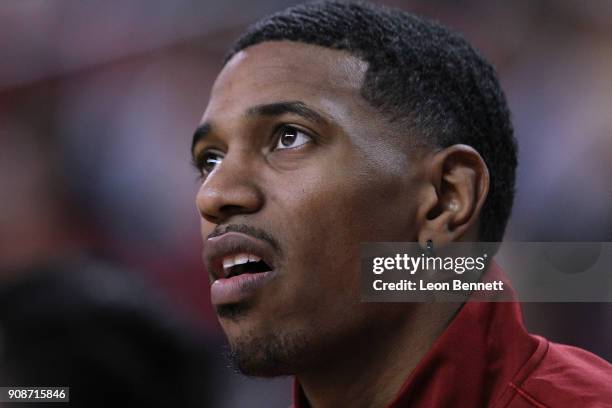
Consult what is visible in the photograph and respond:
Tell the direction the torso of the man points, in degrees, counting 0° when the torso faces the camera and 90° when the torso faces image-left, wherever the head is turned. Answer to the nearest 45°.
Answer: approximately 45°
